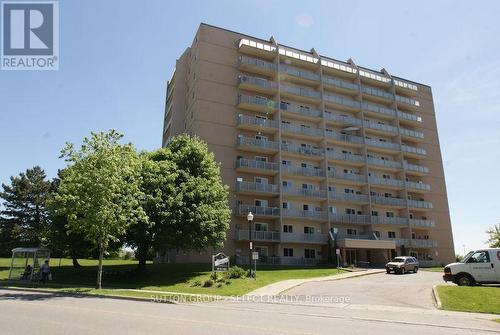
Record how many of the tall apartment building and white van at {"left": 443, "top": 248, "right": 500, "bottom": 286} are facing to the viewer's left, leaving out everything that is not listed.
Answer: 1

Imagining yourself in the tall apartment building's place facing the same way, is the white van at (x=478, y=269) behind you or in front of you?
in front

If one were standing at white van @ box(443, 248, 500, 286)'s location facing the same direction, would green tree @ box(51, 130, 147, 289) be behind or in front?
in front

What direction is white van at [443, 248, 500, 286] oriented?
to the viewer's left

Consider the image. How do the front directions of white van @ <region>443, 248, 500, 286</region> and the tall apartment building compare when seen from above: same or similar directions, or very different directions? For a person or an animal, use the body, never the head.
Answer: very different directions

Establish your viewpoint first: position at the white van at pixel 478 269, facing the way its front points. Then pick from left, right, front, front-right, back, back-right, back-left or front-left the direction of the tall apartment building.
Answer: front-right

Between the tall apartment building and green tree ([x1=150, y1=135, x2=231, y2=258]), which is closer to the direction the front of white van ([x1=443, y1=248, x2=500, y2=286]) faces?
the green tree

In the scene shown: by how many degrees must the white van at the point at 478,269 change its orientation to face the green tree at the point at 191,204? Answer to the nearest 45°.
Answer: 0° — it already faces it

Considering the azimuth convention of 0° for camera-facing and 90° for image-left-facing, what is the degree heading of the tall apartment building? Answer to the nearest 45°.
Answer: approximately 315°

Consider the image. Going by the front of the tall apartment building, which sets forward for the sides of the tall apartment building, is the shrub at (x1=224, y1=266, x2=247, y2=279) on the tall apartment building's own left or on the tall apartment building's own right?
on the tall apartment building's own right

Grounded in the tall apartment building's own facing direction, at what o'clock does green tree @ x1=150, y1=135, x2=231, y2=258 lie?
The green tree is roughly at 2 o'clock from the tall apartment building.
